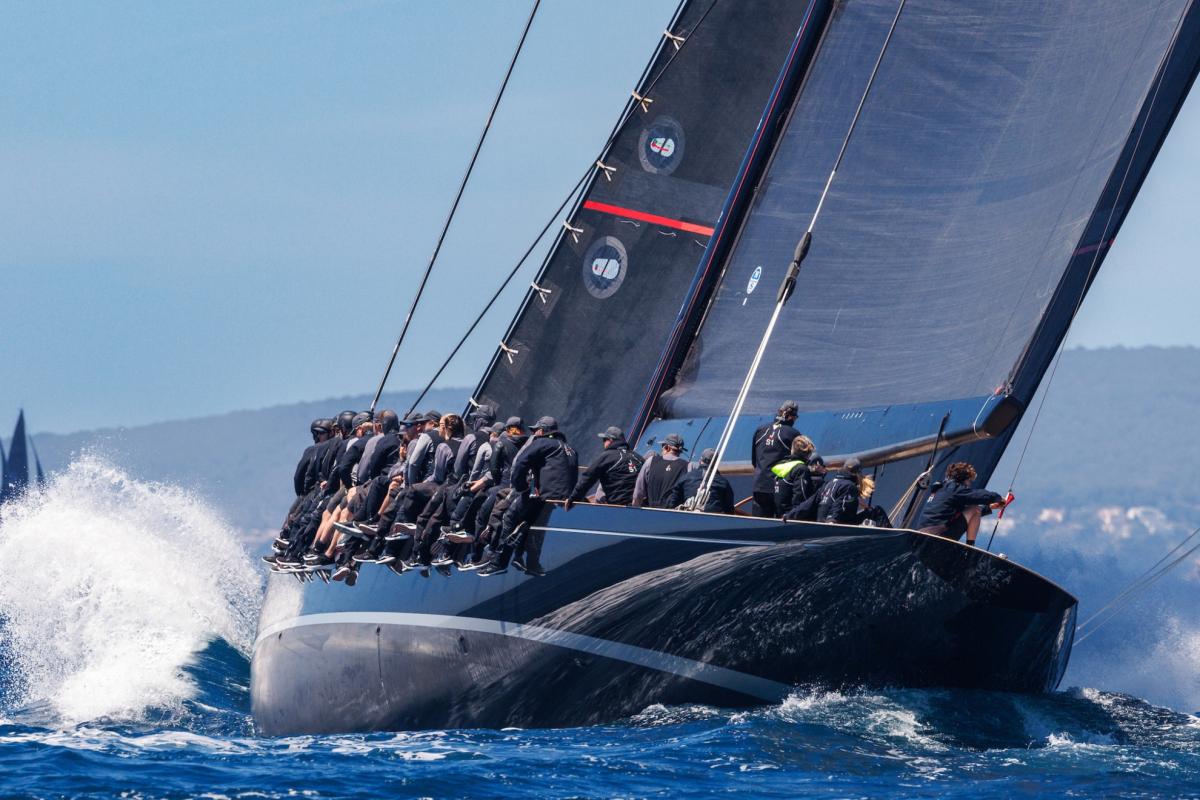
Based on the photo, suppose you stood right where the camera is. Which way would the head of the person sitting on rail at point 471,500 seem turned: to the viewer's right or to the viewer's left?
to the viewer's left

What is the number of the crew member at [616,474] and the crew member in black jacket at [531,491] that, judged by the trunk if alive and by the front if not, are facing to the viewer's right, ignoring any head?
0

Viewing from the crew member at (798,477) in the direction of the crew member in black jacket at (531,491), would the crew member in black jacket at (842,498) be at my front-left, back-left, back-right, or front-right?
back-left

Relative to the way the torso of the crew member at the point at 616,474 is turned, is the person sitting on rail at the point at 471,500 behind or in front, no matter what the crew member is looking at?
in front
